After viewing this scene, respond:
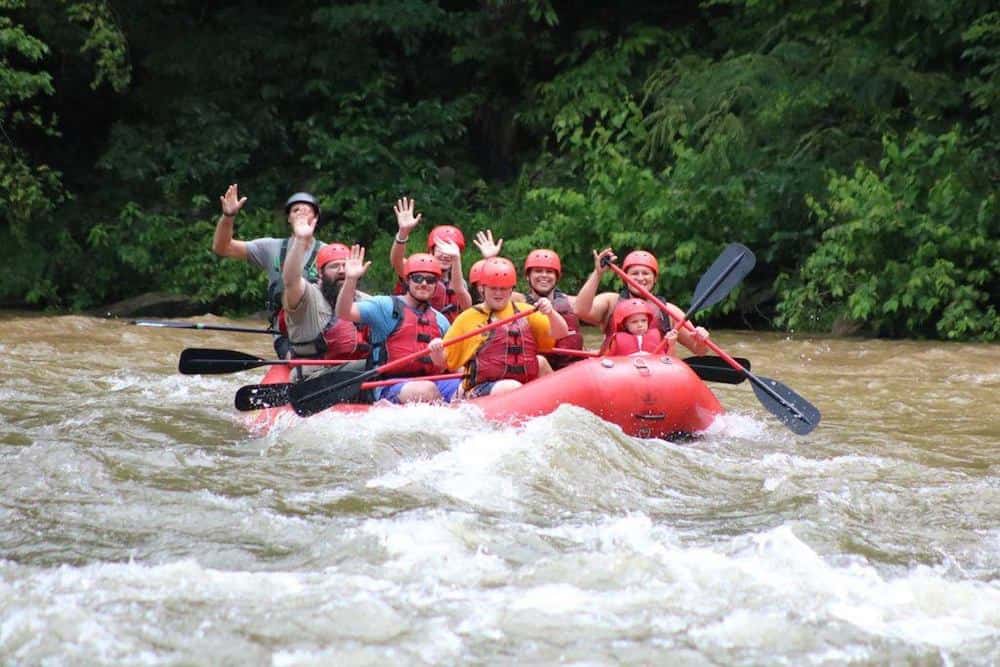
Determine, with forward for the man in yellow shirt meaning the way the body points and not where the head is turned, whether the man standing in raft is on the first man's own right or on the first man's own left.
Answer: on the first man's own right

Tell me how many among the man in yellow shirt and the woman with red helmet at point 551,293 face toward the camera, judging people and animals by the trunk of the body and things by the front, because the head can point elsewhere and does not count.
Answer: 2

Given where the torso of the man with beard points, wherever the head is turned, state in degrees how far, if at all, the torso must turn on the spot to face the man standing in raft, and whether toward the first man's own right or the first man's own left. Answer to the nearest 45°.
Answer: approximately 180°

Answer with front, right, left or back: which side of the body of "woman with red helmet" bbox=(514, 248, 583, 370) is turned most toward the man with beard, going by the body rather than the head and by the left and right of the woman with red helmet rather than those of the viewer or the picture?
right

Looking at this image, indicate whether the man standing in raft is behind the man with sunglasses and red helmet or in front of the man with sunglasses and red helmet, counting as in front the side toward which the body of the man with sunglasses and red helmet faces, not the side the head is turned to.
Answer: behind
